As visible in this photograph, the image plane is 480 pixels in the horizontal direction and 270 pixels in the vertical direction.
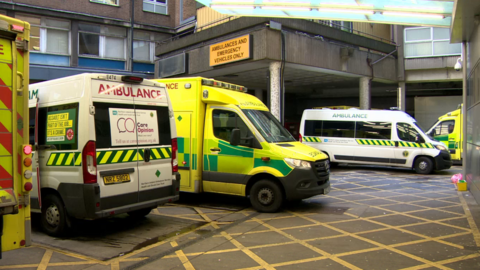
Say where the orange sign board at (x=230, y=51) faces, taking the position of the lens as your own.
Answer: facing the viewer and to the left of the viewer

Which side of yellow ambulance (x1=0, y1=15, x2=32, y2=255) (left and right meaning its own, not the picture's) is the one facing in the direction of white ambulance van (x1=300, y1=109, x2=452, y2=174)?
right

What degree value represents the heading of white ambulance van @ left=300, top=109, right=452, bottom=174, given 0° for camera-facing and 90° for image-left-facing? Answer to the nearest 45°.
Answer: approximately 270°

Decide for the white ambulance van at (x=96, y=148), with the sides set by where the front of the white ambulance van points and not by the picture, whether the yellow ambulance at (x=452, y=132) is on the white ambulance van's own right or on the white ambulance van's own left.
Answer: on the white ambulance van's own right

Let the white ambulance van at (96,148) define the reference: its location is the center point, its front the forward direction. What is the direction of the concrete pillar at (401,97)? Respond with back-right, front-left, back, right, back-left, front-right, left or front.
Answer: right

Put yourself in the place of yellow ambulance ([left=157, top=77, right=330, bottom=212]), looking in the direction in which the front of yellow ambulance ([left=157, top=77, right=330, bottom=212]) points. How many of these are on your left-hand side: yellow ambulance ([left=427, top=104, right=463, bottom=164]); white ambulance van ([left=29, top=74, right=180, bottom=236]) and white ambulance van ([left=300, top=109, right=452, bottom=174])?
2

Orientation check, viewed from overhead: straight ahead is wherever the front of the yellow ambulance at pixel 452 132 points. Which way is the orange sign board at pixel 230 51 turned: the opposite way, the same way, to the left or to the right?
to the left

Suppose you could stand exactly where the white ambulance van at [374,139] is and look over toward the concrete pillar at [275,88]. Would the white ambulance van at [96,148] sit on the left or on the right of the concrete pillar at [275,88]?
left

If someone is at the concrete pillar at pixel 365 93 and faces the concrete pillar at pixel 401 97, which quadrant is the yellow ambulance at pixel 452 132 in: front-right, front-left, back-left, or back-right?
front-right

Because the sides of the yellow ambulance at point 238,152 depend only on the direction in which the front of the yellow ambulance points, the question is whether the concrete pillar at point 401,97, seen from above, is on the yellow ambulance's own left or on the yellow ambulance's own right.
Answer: on the yellow ambulance's own left

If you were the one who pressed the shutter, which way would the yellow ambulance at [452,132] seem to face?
facing to the left of the viewer
